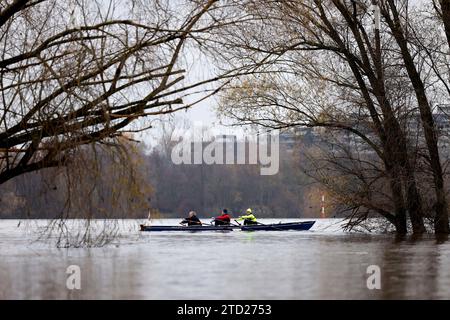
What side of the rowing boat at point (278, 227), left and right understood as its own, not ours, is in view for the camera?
right

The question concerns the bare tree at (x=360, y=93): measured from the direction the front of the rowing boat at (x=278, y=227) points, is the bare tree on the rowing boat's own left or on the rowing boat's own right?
on the rowing boat's own right
